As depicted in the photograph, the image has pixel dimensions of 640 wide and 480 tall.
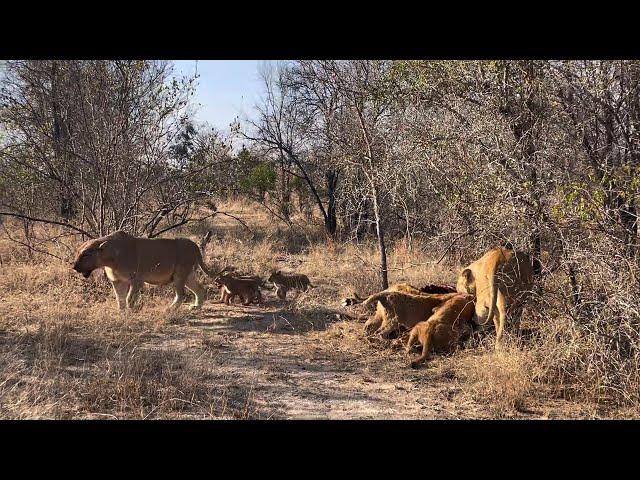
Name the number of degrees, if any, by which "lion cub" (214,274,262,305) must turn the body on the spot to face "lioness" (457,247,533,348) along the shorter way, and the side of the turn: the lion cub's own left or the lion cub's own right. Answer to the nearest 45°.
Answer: approximately 135° to the lion cub's own left

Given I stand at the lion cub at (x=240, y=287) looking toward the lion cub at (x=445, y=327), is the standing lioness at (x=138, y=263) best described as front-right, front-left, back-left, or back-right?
back-right

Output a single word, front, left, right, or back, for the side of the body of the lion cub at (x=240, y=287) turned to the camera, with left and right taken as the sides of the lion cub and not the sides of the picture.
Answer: left

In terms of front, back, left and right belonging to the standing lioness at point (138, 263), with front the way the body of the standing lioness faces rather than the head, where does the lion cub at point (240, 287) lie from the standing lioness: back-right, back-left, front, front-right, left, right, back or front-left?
back

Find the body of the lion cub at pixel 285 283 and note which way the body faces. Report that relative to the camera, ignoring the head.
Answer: to the viewer's left

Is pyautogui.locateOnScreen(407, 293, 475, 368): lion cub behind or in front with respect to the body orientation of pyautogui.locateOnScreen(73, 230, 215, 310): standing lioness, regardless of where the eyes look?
behind

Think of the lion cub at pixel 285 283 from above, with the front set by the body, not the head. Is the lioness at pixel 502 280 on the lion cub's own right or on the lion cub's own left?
on the lion cub's own left

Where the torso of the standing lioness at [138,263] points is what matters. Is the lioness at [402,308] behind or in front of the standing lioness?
behind

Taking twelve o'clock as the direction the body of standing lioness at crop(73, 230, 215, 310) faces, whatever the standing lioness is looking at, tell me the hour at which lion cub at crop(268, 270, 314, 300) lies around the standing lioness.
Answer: The lion cub is roughly at 6 o'clock from the standing lioness.

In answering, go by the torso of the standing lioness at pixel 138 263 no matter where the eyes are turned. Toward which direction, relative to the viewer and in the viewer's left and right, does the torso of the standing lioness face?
facing to the left of the viewer
